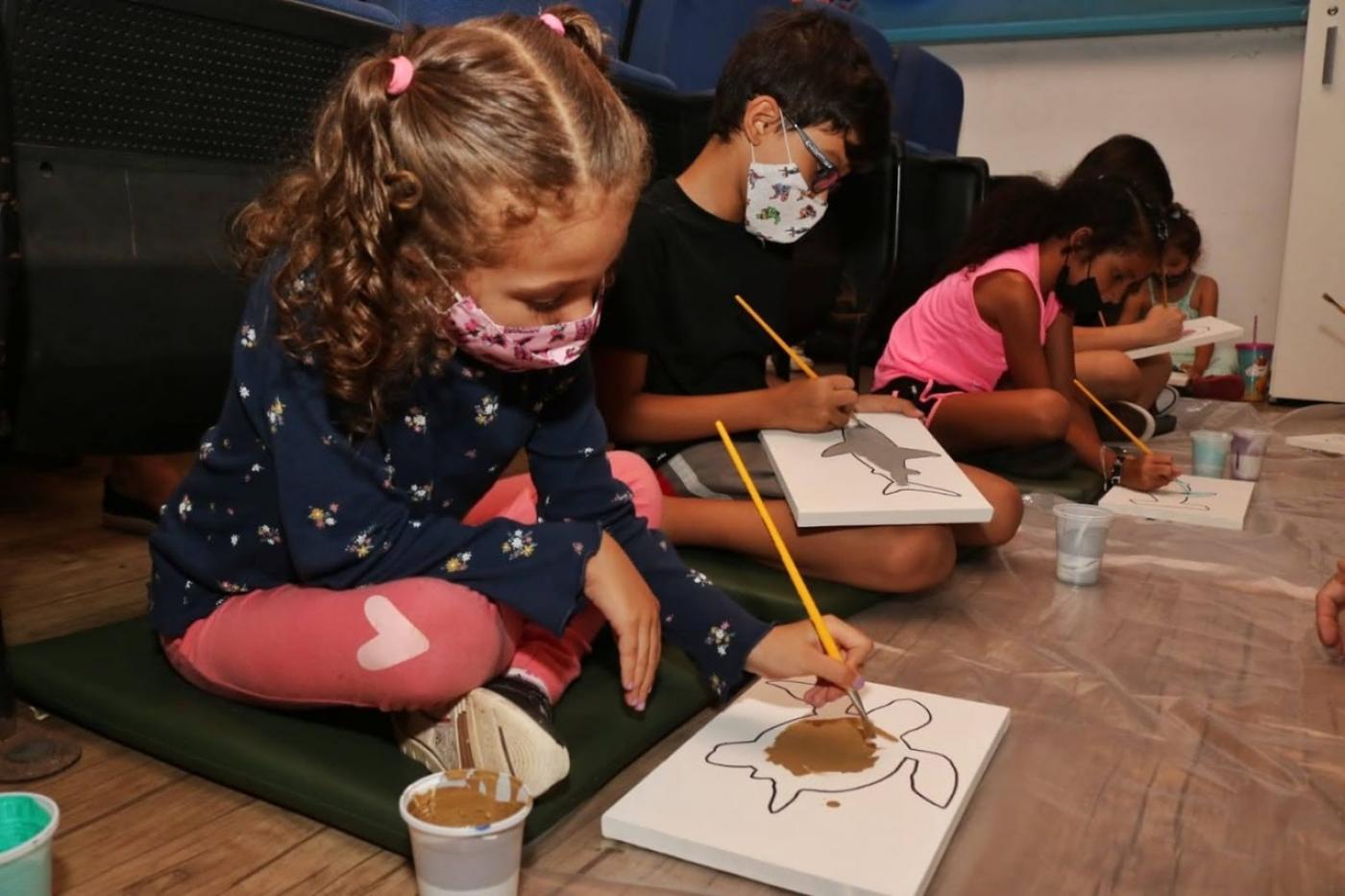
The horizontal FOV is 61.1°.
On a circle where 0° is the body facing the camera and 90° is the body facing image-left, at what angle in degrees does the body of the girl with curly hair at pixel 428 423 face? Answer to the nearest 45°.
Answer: approximately 315°

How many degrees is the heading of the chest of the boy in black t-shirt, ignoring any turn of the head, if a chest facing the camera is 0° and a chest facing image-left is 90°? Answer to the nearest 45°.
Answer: approximately 315°

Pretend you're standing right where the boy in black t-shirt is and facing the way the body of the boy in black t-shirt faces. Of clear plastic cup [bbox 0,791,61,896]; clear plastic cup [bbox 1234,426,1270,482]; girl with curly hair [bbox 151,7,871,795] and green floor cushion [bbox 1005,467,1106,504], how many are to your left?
2

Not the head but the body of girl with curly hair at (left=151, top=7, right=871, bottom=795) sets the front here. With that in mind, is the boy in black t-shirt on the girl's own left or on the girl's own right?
on the girl's own left
